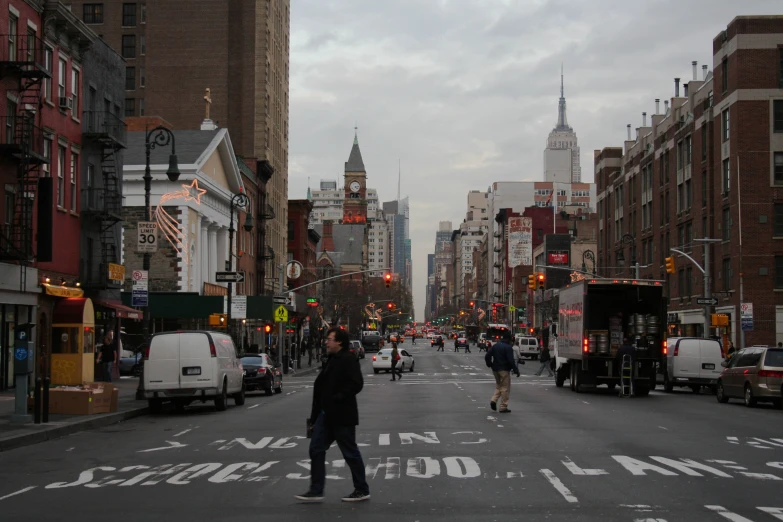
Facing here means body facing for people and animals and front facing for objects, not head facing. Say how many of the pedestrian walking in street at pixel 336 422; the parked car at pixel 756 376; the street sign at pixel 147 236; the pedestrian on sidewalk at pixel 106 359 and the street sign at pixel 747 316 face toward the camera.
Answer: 3

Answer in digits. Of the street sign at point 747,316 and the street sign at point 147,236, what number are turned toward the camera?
2

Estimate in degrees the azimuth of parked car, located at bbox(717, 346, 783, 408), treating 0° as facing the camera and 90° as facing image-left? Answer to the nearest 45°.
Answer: approximately 135°

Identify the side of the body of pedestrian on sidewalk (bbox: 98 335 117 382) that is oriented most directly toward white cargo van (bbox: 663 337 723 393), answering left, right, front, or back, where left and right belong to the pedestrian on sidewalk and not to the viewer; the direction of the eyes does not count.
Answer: left

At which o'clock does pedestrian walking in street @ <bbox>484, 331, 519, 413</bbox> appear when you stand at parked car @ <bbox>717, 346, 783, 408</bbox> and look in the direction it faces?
The pedestrian walking in street is roughly at 9 o'clock from the parked car.

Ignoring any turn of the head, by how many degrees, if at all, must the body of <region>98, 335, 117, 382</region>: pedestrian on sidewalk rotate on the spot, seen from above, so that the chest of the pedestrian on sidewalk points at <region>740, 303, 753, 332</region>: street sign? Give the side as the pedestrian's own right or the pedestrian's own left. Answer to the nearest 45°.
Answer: approximately 90° to the pedestrian's own left

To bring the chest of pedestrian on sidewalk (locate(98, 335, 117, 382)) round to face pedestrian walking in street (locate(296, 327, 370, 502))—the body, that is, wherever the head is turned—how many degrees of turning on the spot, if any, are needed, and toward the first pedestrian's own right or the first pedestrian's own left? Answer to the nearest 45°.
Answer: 0° — they already face them

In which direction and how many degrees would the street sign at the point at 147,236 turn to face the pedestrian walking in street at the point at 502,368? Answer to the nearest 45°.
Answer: approximately 45° to its left

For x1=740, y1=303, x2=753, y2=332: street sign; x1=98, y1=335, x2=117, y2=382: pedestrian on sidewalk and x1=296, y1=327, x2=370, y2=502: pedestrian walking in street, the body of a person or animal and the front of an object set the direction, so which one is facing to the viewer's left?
the pedestrian walking in street

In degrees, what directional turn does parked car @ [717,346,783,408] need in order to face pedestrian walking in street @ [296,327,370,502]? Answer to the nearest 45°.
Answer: approximately 135° to its left

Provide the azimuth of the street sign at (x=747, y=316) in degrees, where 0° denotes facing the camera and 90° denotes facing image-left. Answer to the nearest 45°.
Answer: approximately 0°

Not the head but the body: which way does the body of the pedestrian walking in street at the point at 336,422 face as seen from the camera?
to the viewer's left
